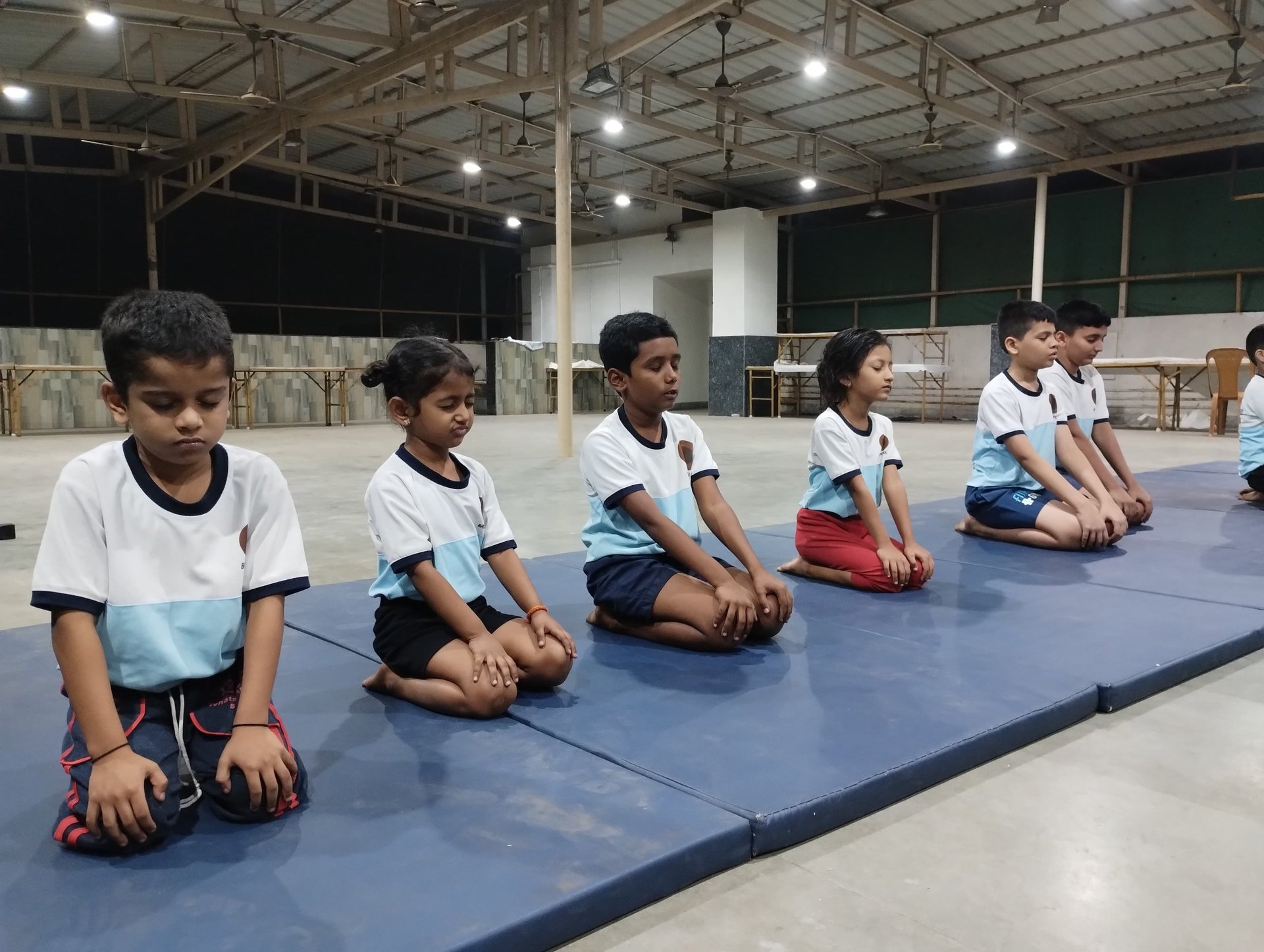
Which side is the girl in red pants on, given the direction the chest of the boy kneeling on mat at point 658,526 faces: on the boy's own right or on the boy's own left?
on the boy's own left

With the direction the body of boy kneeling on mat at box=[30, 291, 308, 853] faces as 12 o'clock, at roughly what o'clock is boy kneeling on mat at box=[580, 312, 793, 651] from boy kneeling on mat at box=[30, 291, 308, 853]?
boy kneeling on mat at box=[580, 312, 793, 651] is roughly at 8 o'clock from boy kneeling on mat at box=[30, 291, 308, 853].

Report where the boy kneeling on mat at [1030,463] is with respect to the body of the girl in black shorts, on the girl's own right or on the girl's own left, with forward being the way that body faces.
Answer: on the girl's own left

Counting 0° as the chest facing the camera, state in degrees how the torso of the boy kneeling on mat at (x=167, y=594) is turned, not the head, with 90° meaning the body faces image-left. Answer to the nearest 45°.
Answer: approximately 0°

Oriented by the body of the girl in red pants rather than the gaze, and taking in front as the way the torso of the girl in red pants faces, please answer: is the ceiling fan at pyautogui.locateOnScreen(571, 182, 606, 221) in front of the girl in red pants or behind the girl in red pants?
behind
